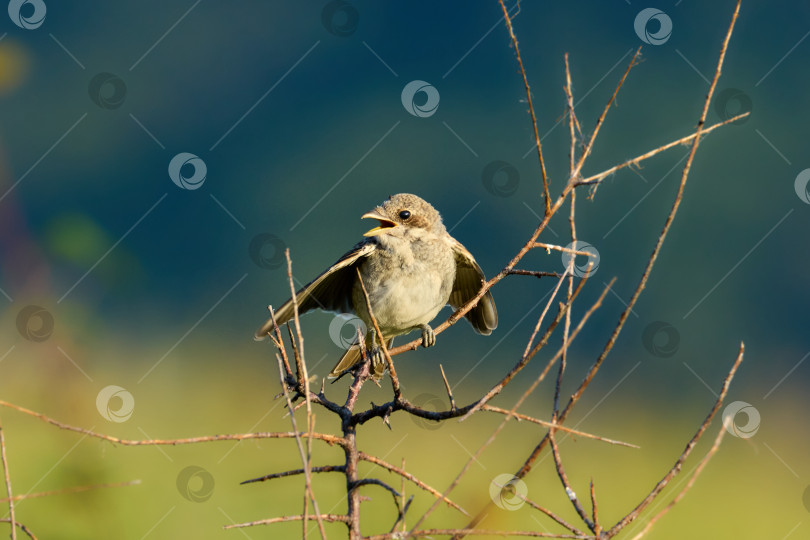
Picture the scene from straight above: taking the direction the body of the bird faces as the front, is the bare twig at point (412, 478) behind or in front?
in front

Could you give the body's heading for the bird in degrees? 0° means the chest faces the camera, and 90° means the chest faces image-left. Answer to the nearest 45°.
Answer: approximately 0°

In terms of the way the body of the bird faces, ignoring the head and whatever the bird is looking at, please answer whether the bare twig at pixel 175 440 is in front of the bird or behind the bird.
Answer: in front
